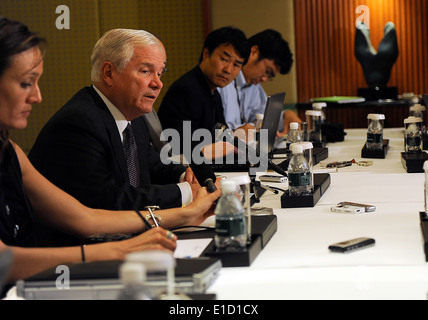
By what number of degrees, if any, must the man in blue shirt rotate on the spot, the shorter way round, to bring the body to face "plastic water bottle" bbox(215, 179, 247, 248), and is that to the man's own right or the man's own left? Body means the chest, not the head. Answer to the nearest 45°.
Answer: approximately 45° to the man's own right

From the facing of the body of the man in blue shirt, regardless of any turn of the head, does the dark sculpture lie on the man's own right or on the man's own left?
on the man's own left

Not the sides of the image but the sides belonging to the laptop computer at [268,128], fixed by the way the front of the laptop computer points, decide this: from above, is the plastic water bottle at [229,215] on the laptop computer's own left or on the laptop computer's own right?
on the laptop computer's own left

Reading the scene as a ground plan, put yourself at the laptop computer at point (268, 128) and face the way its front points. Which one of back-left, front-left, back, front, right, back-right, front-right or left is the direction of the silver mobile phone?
left

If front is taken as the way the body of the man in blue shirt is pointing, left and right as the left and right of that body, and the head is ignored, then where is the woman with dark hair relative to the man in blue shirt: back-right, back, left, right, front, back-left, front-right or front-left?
front-right

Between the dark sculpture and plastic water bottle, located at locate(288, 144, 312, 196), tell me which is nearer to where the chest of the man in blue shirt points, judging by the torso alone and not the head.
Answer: the plastic water bottle

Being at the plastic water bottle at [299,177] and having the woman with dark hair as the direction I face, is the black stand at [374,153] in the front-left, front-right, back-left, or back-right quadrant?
back-right

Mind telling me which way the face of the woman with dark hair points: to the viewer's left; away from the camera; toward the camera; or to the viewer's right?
to the viewer's right

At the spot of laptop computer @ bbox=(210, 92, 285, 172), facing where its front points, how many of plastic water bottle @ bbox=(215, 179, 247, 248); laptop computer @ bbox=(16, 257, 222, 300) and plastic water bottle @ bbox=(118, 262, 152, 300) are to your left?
3

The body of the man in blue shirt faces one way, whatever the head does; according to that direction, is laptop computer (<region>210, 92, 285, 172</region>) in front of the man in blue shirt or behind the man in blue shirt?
in front

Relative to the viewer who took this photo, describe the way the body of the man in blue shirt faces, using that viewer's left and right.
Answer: facing the viewer and to the right of the viewer

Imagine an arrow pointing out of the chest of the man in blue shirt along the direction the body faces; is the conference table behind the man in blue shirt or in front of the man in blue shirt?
in front

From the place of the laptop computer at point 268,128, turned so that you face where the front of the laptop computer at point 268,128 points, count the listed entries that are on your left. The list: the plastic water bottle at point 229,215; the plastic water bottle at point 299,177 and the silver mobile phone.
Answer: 3
